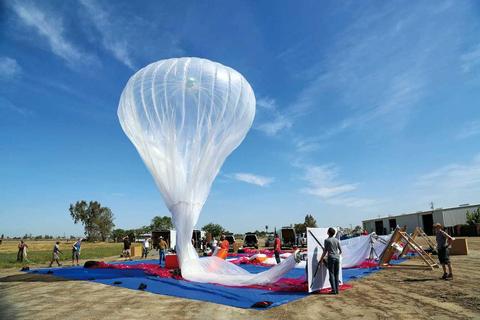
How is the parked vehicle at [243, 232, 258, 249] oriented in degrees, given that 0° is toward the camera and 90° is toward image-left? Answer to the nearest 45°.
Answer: approximately 180°

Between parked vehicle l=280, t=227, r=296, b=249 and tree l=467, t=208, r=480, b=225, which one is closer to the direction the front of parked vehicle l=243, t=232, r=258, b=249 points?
the parked vehicle

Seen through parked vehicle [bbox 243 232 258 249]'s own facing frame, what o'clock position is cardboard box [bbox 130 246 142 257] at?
The cardboard box is roughly at 7 o'clock from the parked vehicle.
